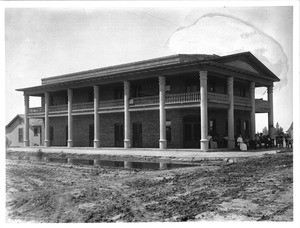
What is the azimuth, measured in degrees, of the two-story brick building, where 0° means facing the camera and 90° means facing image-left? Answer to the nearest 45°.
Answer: approximately 315°

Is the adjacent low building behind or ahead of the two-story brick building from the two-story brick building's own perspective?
behind
